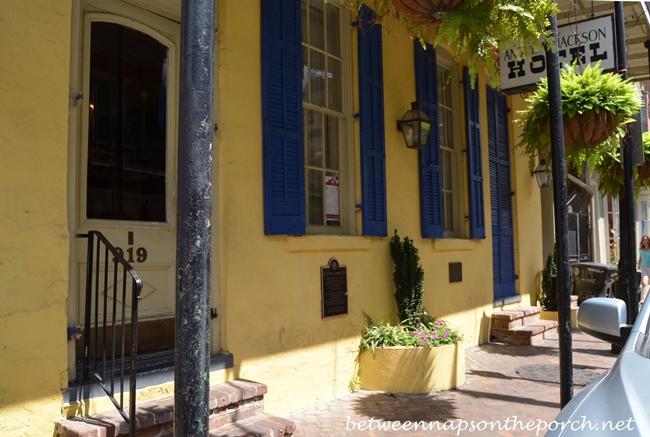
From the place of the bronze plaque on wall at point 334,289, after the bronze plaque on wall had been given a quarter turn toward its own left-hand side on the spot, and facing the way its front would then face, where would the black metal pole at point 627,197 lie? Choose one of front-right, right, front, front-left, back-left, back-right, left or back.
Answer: front-right

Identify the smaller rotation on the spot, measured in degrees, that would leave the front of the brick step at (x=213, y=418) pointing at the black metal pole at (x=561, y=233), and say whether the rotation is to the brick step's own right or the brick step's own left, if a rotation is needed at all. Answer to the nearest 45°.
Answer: approximately 45° to the brick step's own left

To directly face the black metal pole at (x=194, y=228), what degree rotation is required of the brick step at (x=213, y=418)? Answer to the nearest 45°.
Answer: approximately 45° to its right

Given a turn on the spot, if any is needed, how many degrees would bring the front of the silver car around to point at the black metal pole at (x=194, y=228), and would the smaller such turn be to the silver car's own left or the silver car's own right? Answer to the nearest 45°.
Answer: approximately 45° to the silver car's own right

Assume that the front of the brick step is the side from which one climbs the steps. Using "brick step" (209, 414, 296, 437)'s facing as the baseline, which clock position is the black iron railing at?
The black iron railing is roughly at 4 o'clock from the brick step.

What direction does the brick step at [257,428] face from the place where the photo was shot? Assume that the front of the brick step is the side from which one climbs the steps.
facing the viewer and to the right of the viewer

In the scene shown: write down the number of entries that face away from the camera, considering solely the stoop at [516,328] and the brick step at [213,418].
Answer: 0

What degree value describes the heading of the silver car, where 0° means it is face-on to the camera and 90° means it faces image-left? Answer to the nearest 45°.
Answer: approximately 0°
